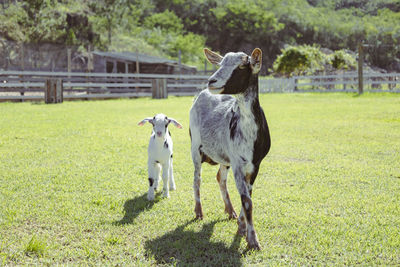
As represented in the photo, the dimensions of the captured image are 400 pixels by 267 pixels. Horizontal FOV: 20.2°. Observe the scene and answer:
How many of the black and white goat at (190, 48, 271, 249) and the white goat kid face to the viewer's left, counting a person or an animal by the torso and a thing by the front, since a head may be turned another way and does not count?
0

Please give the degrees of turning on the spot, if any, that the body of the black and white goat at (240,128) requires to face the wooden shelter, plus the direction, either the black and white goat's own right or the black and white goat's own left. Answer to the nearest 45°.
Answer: approximately 135° to the black and white goat's own left

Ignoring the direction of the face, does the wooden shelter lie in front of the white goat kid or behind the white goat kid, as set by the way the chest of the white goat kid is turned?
behind

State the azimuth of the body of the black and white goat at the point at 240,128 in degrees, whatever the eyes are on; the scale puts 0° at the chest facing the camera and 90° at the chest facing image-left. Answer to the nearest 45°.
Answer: approximately 315°

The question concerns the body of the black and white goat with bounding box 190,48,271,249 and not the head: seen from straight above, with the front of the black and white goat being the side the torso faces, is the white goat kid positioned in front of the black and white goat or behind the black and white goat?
behind

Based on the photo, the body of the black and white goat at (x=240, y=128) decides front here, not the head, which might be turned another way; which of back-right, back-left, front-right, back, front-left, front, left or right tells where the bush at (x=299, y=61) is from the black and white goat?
back-left

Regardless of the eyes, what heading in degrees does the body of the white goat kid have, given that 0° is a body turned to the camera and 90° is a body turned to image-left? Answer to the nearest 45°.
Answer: approximately 0°
